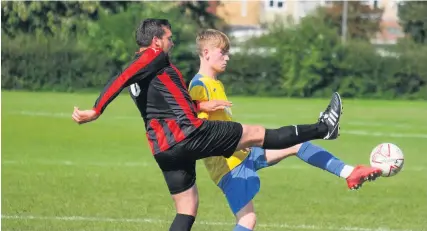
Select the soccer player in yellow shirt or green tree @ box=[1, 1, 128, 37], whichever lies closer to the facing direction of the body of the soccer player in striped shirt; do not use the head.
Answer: the soccer player in yellow shirt

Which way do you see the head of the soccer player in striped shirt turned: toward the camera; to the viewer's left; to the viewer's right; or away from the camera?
to the viewer's right

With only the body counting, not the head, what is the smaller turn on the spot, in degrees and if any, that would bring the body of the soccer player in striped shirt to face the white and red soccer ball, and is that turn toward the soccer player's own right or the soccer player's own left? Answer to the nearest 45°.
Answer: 0° — they already face it

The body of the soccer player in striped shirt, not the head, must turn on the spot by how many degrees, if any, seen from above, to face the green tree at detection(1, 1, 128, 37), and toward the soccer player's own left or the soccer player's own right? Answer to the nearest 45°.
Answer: approximately 90° to the soccer player's own left

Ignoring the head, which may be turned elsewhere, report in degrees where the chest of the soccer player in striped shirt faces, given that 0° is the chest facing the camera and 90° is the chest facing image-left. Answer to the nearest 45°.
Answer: approximately 270°
